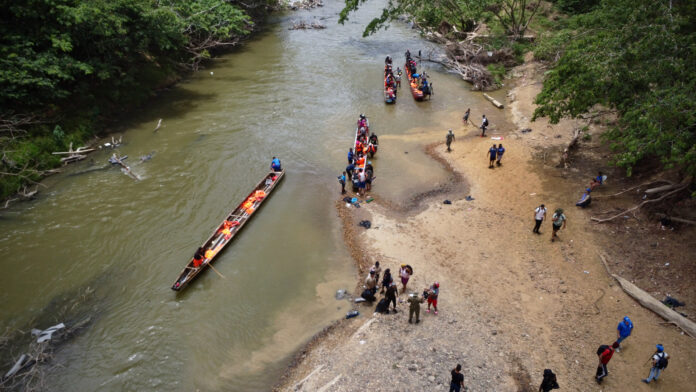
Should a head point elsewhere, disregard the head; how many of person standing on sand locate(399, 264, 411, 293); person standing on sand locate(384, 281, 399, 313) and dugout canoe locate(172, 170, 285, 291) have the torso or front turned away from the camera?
1

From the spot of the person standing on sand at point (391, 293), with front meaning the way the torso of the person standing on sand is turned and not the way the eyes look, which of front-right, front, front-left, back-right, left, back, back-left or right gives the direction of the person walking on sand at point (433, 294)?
right

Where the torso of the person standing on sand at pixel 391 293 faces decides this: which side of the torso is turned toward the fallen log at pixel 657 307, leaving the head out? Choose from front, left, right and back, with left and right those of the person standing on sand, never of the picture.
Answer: right

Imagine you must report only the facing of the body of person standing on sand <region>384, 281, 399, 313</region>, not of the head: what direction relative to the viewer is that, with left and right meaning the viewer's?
facing away from the viewer

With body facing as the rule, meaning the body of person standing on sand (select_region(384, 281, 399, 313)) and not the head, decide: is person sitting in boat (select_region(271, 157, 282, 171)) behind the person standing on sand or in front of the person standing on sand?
in front

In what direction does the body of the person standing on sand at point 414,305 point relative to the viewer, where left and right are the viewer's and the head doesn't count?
facing away from the viewer

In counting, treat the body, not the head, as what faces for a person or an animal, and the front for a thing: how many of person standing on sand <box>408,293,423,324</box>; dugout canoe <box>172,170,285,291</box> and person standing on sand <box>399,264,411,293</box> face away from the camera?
1

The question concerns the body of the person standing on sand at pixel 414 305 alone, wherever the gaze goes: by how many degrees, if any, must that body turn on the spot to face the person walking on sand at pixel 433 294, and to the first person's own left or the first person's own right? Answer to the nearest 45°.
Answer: approximately 45° to the first person's own right
